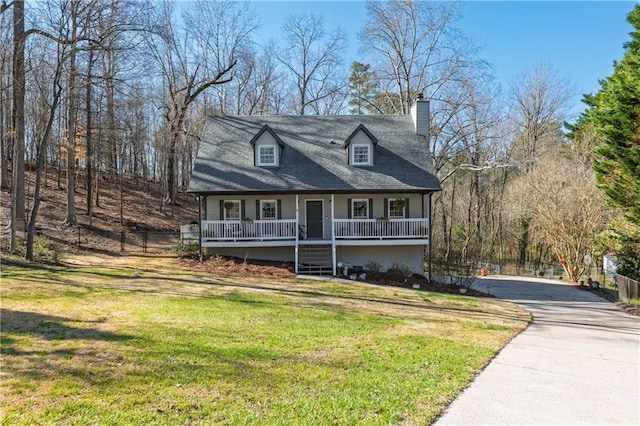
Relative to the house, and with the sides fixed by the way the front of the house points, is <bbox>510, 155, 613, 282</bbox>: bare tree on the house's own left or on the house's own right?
on the house's own left

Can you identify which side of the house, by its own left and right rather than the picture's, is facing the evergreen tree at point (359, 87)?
back

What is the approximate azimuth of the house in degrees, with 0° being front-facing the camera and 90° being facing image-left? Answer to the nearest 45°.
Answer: approximately 0°

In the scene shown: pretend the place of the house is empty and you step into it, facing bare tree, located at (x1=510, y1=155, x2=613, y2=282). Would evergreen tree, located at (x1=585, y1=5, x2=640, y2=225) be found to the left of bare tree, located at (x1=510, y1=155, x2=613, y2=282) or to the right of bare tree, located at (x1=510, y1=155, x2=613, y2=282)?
right

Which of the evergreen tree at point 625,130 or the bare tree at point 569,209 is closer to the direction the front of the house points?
the evergreen tree

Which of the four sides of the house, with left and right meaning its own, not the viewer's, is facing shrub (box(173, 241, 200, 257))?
right

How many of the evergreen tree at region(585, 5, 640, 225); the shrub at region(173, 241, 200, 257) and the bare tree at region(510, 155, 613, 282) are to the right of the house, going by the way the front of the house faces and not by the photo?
1
